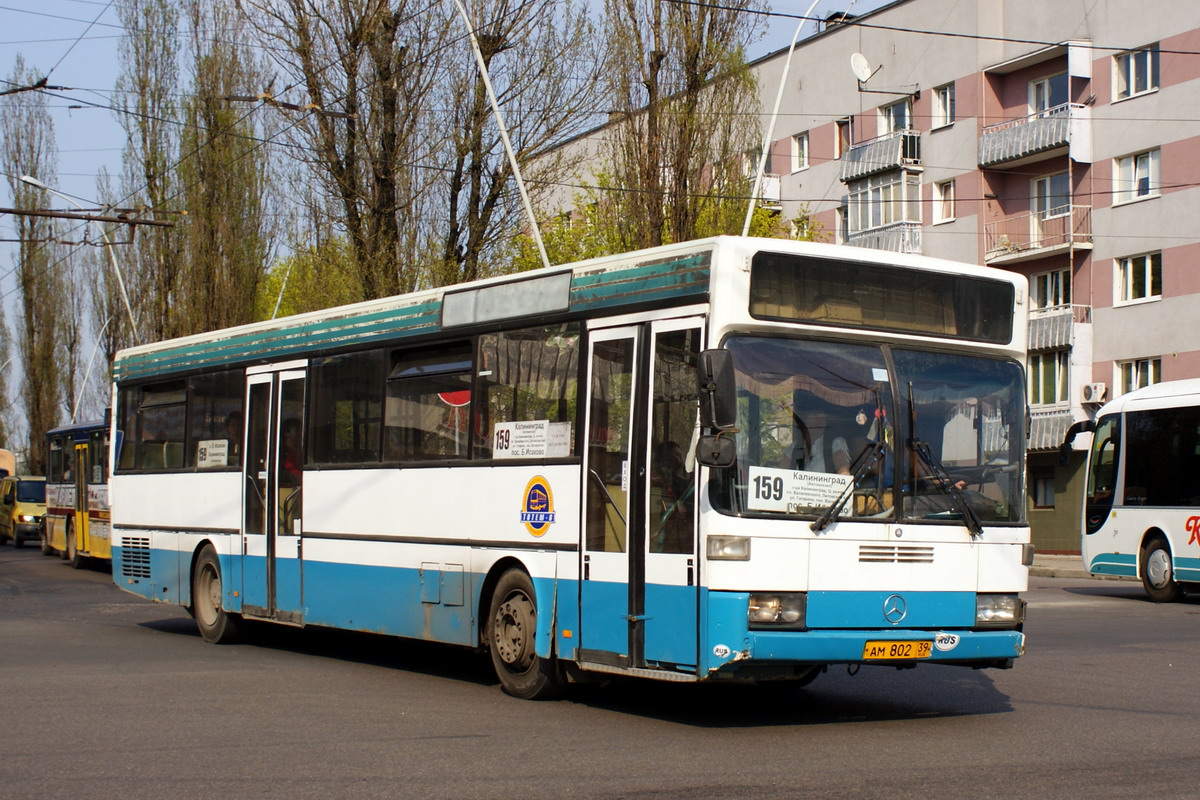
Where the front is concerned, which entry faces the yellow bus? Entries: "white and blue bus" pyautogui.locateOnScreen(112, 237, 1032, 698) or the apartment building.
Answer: the apartment building

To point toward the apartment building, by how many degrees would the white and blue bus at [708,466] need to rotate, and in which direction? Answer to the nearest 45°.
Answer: approximately 135° to its left

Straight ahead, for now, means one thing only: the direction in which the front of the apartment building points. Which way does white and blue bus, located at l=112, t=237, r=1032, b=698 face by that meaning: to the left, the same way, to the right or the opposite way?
to the left

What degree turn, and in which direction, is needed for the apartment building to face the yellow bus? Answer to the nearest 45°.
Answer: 0° — it already faces it

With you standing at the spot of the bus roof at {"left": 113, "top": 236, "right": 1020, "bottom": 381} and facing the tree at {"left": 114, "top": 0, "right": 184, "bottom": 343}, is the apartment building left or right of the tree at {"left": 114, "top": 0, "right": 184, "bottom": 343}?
right

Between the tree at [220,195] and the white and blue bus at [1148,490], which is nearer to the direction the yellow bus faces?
the white and blue bus

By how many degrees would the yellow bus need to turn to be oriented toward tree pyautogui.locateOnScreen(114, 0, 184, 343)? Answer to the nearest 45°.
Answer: approximately 135° to its left

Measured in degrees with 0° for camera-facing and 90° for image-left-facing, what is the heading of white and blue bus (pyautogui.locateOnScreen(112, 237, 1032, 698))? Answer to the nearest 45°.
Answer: approximately 315°

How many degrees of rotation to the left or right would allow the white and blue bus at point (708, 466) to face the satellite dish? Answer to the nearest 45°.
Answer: approximately 135° to its left
